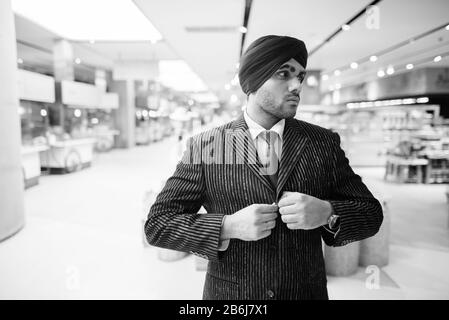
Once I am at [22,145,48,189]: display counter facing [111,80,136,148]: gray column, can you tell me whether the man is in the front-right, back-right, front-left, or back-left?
back-right

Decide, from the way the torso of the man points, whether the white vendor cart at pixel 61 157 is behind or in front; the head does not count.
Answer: behind

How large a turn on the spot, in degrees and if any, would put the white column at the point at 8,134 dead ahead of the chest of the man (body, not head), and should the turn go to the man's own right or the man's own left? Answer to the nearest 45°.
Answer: approximately 135° to the man's own right

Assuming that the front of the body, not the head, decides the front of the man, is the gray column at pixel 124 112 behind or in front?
behind

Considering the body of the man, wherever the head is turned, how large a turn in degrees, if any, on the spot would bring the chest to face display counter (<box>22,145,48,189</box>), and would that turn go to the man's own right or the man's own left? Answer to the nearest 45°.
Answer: approximately 135° to the man's own right

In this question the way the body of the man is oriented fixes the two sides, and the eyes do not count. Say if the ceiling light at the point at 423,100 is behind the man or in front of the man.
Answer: behind

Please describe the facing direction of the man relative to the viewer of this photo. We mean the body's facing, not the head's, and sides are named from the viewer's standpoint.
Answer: facing the viewer
